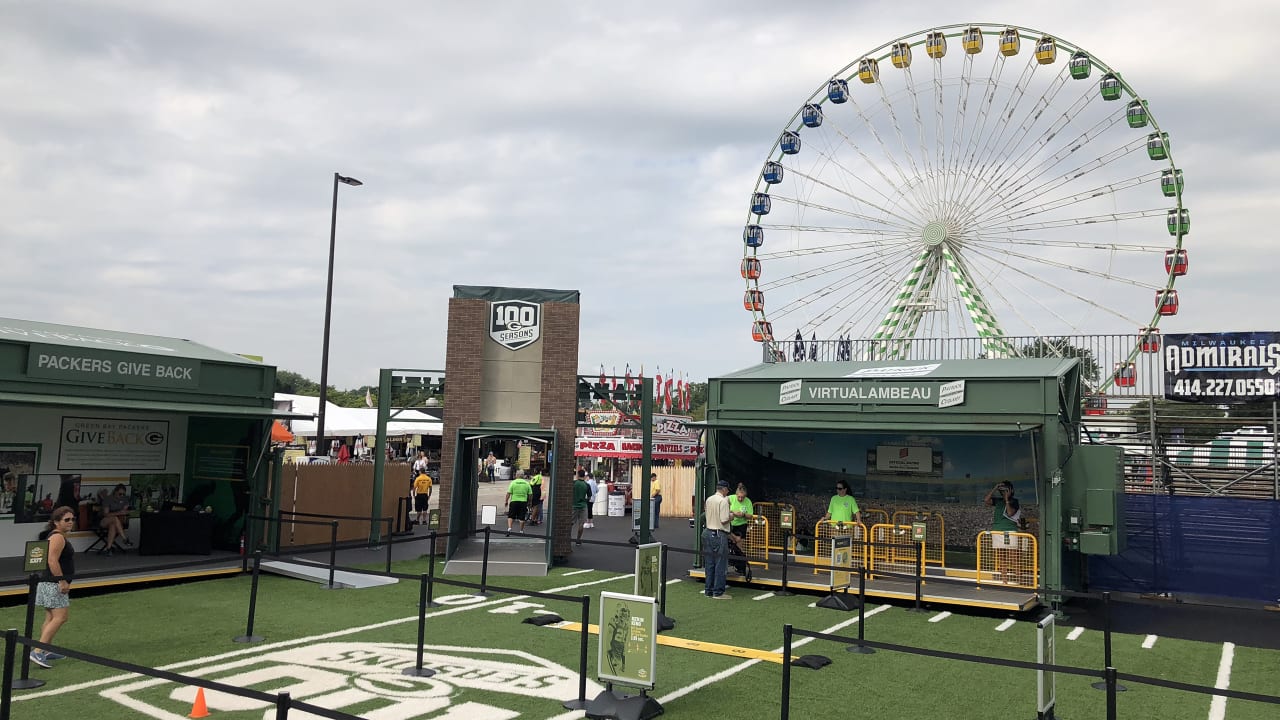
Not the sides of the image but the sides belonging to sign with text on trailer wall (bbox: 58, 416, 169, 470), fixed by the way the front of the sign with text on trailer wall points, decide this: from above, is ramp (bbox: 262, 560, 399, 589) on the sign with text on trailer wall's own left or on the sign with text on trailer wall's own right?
on the sign with text on trailer wall's own left

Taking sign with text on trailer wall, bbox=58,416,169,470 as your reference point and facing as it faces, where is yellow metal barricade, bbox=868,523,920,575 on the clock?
The yellow metal barricade is roughly at 10 o'clock from the sign with text on trailer wall.

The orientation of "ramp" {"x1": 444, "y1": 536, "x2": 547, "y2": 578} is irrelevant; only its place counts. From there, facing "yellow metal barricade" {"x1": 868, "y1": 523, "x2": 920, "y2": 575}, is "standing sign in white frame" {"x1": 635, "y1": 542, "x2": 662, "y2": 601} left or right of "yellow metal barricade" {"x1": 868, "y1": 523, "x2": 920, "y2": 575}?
right

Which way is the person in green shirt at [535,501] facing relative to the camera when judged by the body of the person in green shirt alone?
away from the camera

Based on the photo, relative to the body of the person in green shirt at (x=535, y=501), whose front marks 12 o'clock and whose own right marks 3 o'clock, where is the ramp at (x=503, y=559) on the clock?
The ramp is roughly at 6 o'clock from the person in green shirt.

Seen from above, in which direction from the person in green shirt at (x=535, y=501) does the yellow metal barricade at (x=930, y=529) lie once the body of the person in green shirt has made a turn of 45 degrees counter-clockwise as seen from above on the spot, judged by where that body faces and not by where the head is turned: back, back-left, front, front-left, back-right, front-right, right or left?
back

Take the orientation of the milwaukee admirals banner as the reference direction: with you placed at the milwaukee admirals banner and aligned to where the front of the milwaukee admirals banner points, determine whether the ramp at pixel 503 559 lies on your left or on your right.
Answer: on your right

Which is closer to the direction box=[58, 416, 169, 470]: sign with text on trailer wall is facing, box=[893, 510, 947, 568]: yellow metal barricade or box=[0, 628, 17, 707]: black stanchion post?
the black stanchion post

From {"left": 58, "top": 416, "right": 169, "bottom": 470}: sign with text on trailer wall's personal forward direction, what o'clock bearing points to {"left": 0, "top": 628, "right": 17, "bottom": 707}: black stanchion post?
The black stanchion post is roughly at 12 o'clock from the sign with text on trailer wall.

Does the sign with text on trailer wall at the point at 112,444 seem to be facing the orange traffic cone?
yes
